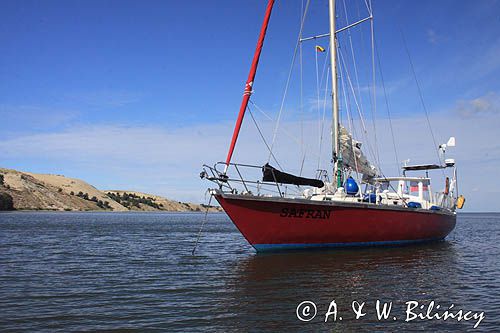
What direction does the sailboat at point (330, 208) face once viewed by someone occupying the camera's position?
facing the viewer and to the left of the viewer
